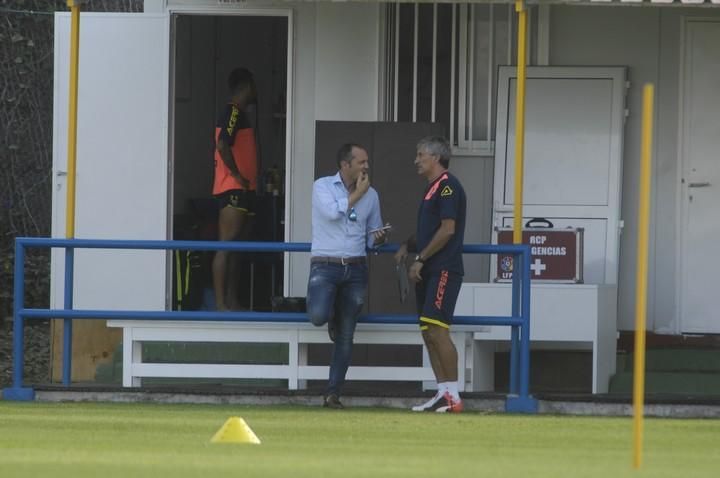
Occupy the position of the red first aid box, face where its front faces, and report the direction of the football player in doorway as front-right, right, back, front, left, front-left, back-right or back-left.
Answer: right

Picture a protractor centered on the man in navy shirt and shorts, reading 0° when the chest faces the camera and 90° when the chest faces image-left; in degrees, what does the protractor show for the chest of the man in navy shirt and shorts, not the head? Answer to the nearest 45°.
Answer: approximately 90°

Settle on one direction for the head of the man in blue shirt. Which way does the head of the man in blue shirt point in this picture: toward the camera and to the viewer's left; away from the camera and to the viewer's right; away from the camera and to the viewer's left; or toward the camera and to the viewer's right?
toward the camera and to the viewer's right

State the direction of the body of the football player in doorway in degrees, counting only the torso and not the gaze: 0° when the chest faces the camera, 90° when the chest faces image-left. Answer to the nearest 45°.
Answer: approximately 270°

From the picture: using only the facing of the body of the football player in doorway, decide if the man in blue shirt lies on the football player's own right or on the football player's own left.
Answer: on the football player's own right

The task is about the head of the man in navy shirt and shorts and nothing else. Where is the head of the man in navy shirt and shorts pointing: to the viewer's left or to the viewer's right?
to the viewer's left
